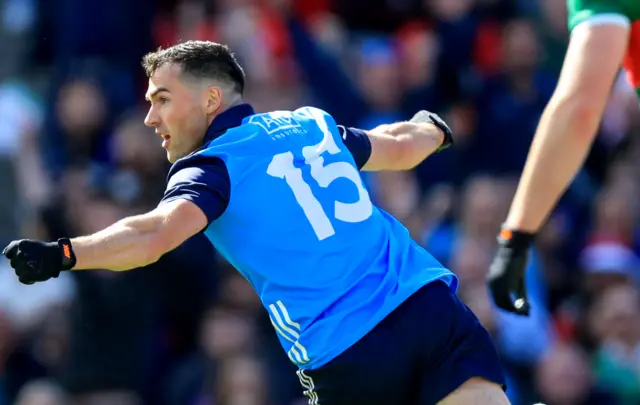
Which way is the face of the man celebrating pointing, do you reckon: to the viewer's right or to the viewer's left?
to the viewer's left

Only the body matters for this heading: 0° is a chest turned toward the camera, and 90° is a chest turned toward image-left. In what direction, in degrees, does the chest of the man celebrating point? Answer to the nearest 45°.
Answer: approximately 135°
